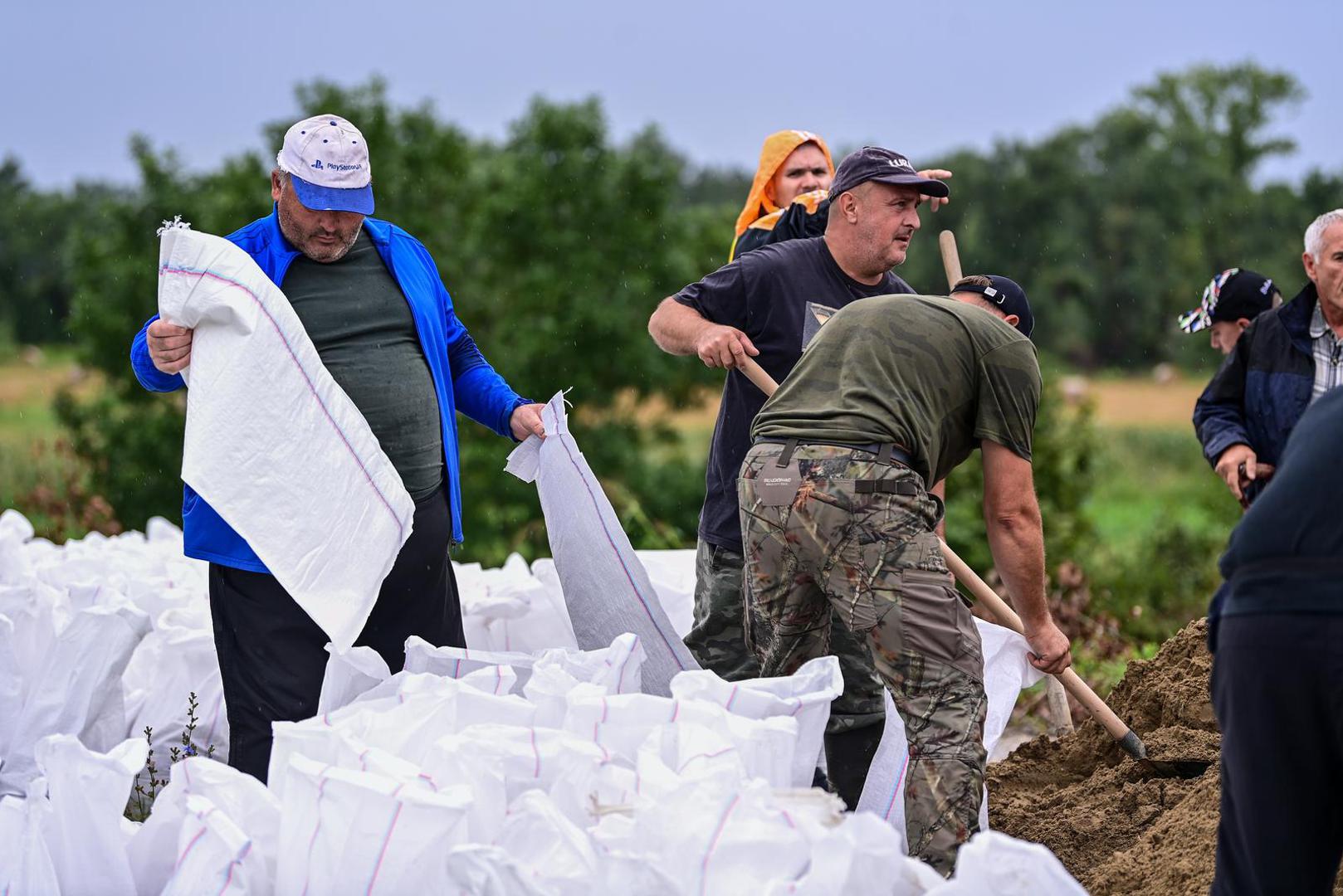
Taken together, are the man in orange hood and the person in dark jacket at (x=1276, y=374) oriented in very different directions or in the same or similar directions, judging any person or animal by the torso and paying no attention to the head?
same or similar directions

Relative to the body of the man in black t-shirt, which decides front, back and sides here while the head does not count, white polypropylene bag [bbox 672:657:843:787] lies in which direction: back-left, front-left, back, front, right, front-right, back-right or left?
front-right

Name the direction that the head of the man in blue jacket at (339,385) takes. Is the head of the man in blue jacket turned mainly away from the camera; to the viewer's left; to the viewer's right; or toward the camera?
toward the camera

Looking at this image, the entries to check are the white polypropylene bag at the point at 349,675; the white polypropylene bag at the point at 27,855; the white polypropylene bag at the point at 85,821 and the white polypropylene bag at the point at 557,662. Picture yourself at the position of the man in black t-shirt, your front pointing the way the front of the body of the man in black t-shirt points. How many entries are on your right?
4

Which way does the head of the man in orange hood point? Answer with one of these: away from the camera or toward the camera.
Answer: toward the camera

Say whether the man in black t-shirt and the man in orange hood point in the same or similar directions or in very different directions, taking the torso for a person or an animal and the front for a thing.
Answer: same or similar directions

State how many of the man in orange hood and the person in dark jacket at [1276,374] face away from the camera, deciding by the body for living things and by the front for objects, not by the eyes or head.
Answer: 0

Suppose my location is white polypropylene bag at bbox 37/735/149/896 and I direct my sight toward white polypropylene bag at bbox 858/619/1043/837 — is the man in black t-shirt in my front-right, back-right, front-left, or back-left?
front-left

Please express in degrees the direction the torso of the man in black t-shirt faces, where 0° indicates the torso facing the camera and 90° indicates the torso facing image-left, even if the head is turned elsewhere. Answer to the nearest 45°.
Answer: approximately 315°

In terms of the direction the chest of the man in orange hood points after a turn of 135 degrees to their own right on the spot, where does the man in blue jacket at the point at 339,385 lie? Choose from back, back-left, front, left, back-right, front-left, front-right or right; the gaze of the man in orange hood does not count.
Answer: front-left

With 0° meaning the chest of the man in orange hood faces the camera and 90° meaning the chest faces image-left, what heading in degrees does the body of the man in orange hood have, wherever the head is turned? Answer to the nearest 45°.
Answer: approximately 315°
